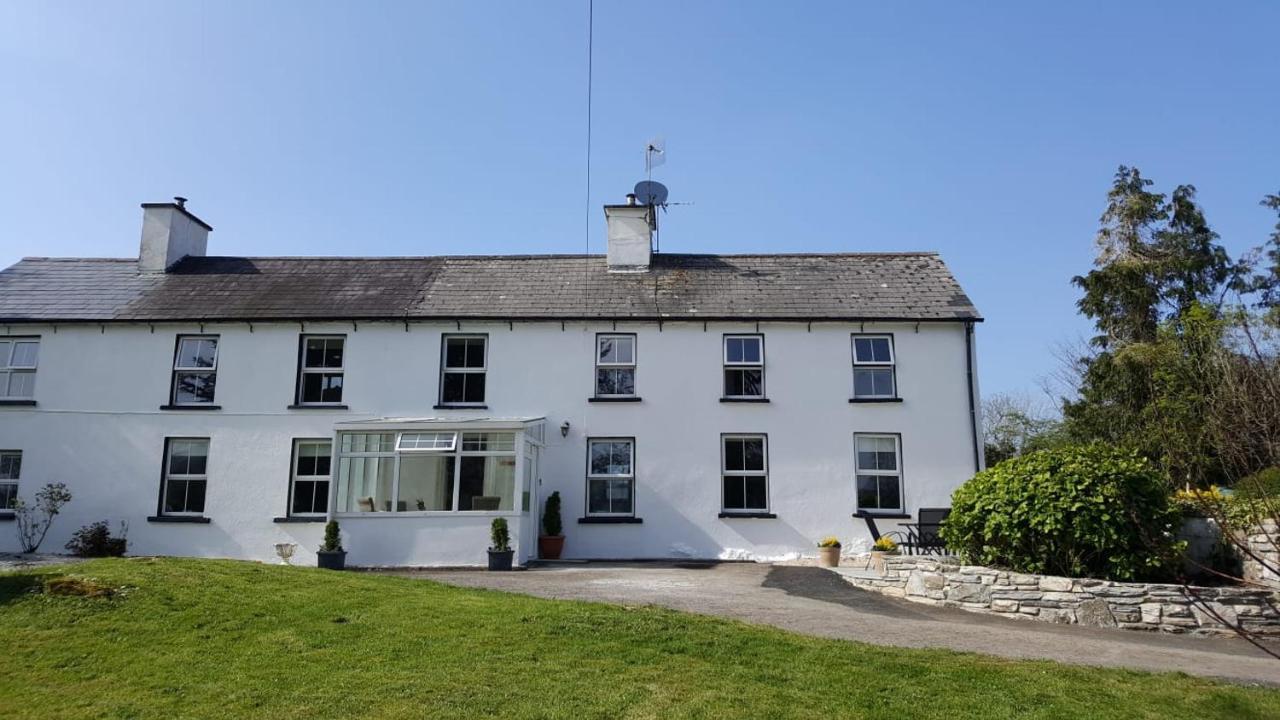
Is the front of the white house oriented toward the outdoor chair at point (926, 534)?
no

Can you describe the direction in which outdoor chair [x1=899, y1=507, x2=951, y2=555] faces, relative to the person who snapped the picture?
facing the viewer and to the left of the viewer

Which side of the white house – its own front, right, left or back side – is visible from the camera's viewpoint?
front

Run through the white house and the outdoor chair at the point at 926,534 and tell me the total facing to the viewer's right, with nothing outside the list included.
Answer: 0

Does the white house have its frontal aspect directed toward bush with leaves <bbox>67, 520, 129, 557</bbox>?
no

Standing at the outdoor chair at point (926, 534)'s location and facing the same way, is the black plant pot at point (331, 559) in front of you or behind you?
in front

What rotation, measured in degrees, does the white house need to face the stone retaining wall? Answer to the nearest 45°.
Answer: approximately 45° to its left

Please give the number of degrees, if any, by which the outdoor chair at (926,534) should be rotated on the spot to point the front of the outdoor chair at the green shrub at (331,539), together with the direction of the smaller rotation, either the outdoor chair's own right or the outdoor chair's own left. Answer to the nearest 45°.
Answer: approximately 45° to the outdoor chair's own right

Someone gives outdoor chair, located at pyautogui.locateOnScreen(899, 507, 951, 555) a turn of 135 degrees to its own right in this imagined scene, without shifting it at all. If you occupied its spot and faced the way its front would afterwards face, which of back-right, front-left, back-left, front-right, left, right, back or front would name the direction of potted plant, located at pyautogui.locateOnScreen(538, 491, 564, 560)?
left

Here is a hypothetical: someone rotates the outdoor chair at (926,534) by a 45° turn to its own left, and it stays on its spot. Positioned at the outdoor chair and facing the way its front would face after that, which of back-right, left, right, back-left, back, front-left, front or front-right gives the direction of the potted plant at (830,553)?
right

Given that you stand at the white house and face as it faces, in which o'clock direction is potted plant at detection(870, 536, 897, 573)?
The potted plant is roughly at 10 o'clock from the white house.

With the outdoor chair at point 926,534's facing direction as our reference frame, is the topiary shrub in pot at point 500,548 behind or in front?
in front
